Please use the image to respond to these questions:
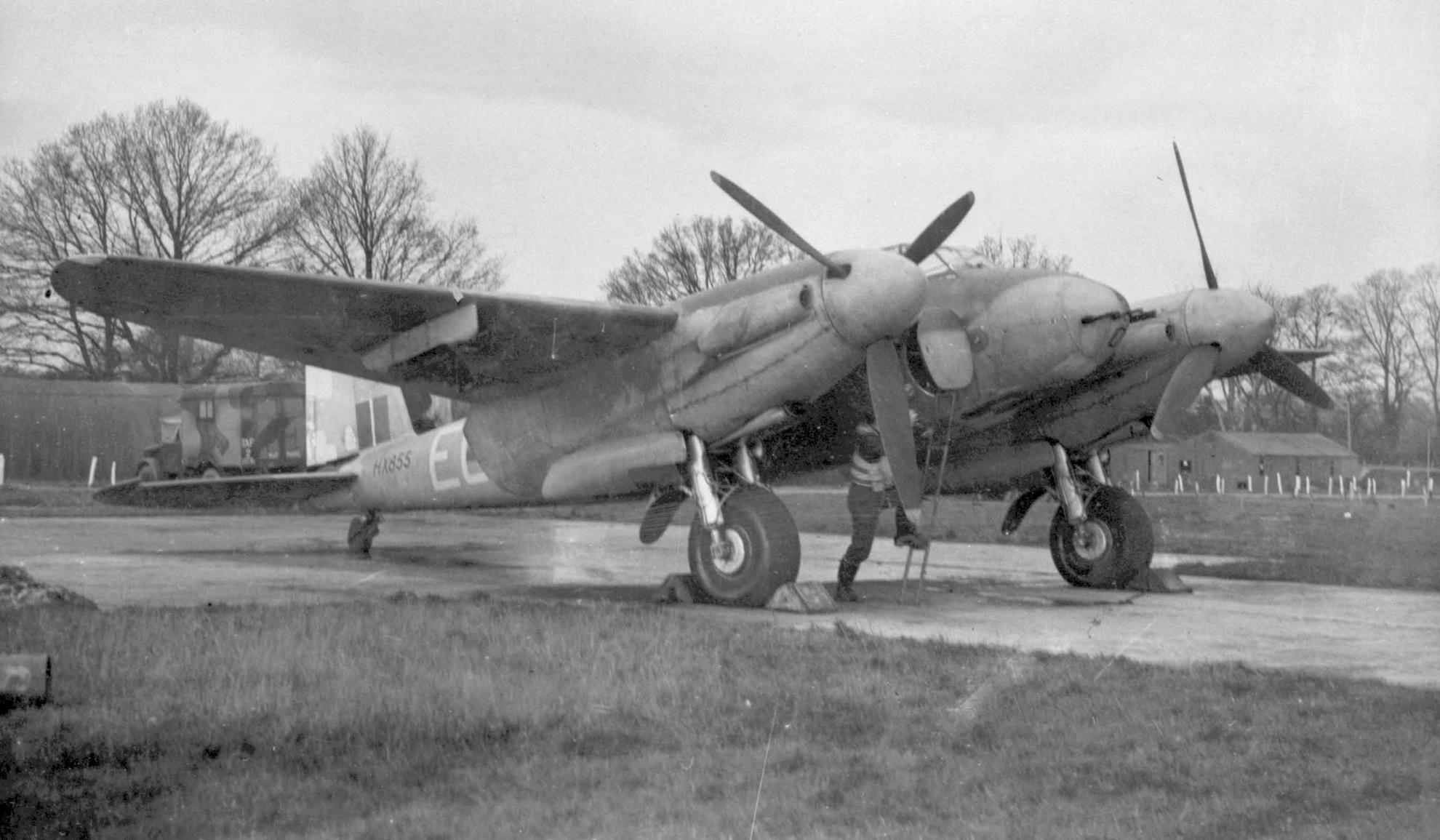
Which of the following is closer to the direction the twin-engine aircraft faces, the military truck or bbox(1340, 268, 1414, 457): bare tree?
the bare tree

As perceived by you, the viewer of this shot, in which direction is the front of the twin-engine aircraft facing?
facing the viewer and to the right of the viewer

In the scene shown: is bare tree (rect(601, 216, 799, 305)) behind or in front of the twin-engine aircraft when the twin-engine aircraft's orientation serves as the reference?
behind

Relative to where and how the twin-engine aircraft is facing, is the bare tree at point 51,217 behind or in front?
behind

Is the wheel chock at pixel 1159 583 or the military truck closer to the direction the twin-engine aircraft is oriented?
the wheel chock

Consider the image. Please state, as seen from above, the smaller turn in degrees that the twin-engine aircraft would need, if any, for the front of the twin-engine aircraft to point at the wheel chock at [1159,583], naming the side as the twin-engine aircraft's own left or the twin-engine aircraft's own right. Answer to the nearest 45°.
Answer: approximately 45° to the twin-engine aircraft's own left

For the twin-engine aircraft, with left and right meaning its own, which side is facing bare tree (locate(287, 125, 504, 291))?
back

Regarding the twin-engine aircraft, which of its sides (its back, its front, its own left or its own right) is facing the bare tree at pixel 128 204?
back

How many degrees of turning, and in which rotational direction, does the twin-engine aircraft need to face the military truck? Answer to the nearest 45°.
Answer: approximately 180°
